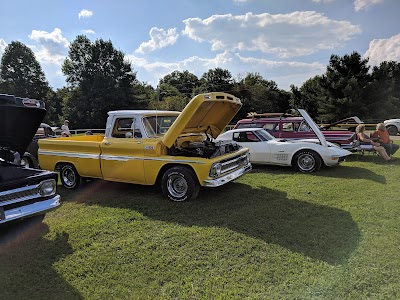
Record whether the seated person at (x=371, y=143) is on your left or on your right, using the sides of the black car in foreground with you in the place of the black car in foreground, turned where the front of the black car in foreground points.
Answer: on your left

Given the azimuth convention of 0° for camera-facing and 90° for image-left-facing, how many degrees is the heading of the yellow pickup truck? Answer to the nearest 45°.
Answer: approximately 315°

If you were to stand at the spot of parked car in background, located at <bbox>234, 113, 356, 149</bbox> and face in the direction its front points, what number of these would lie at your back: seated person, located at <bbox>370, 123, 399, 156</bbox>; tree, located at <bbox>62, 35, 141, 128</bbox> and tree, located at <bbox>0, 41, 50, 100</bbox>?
2

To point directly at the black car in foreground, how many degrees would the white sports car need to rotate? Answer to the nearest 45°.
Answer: approximately 135° to its right

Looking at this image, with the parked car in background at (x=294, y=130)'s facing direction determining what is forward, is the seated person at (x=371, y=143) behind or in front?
in front

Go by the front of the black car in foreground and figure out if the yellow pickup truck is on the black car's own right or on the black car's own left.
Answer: on the black car's own left

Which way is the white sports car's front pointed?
to the viewer's right

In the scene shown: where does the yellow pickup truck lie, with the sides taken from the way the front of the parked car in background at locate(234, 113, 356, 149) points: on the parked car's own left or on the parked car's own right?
on the parked car's own right

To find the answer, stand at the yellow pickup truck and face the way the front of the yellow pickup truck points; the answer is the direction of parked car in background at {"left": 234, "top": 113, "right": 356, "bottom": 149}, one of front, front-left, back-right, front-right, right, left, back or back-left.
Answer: left
